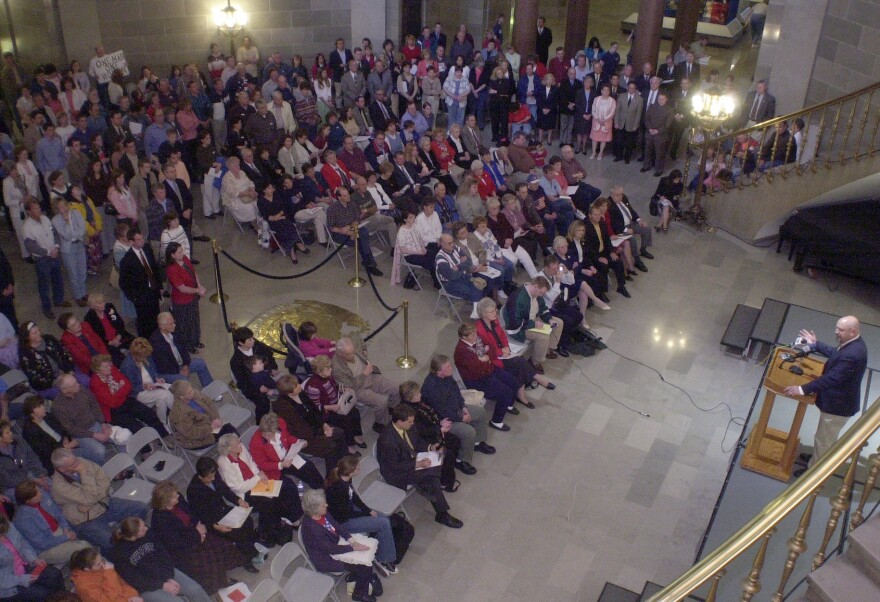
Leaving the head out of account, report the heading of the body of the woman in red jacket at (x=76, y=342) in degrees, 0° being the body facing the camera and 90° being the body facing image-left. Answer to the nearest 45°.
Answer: approximately 315°

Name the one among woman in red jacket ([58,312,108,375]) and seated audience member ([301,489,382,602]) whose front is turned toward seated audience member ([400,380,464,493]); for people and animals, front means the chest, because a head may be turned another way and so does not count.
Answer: the woman in red jacket

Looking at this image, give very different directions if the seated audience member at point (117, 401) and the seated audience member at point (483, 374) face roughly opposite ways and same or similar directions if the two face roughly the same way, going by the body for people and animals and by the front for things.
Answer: same or similar directions

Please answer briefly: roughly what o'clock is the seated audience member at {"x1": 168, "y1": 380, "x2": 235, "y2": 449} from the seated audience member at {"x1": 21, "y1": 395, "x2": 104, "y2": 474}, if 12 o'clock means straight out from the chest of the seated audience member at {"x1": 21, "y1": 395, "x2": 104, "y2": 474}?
the seated audience member at {"x1": 168, "y1": 380, "x2": 235, "y2": 449} is roughly at 11 o'clock from the seated audience member at {"x1": 21, "y1": 395, "x2": 104, "y2": 474}.

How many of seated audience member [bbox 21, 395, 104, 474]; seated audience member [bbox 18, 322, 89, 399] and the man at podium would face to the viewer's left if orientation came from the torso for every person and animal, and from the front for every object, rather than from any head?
1

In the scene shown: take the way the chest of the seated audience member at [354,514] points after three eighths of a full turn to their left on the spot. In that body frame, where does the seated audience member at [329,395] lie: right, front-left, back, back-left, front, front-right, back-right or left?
front-right

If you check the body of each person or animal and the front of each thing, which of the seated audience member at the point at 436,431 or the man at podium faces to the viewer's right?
the seated audience member

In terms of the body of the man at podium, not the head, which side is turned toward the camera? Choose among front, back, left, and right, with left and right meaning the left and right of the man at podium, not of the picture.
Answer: left

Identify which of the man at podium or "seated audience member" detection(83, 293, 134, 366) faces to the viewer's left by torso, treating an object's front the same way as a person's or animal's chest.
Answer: the man at podium

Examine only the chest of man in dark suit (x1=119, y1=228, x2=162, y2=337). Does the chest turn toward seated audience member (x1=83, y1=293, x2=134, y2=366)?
no

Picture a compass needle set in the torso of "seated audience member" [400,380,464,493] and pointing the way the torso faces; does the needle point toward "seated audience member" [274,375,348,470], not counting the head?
no

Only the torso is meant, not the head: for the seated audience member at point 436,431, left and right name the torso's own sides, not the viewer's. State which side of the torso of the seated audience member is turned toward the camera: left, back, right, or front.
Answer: right

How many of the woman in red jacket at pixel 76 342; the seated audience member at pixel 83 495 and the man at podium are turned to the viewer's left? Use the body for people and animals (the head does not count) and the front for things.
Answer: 1

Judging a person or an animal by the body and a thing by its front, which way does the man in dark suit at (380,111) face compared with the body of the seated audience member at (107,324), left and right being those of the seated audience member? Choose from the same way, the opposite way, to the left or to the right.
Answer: the same way

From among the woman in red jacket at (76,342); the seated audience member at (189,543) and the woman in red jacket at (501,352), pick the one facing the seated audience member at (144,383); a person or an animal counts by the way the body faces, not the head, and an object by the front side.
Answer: the woman in red jacket at (76,342)

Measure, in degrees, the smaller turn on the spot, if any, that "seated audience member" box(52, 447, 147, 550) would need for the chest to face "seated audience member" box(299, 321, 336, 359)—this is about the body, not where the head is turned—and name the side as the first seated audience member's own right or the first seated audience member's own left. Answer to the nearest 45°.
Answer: approximately 90° to the first seated audience member's own left

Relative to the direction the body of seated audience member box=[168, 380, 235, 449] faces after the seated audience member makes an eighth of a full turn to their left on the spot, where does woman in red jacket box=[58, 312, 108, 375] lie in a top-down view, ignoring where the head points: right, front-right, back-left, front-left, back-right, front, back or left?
back-left

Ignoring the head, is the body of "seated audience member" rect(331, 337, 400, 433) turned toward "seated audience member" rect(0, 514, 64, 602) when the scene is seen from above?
no
